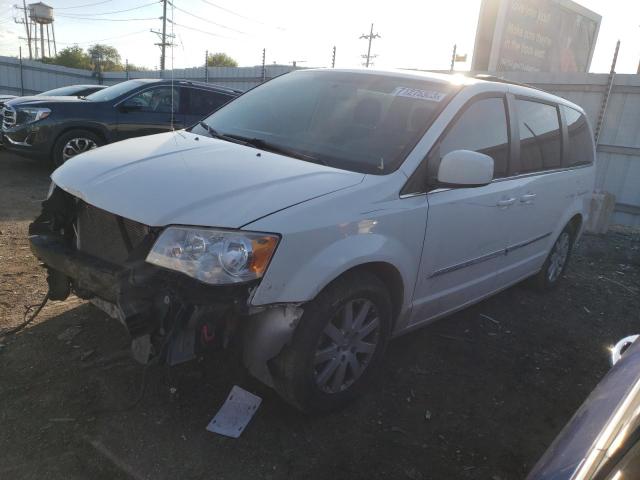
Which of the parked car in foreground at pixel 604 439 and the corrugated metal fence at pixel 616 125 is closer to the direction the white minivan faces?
the parked car in foreground

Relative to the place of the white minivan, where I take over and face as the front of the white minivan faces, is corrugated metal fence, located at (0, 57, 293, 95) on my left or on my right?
on my right

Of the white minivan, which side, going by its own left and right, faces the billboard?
back

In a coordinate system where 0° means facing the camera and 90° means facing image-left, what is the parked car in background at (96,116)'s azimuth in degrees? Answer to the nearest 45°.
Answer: approximately 45°

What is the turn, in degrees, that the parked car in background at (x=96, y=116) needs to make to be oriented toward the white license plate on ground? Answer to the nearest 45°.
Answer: approximately 45° to its left

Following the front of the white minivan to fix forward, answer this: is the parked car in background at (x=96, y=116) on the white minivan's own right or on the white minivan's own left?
on the white minivan's own right

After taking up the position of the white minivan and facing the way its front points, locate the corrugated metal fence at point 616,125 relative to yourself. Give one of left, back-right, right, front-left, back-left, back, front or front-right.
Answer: back

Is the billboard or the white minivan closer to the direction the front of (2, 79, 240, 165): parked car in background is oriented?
the white minivan

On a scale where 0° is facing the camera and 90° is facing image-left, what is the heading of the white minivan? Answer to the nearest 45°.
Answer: approximately 45°

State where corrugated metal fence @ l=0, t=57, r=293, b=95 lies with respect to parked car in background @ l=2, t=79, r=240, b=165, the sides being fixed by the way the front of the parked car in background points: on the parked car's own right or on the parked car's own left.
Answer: on the parked car's own right
